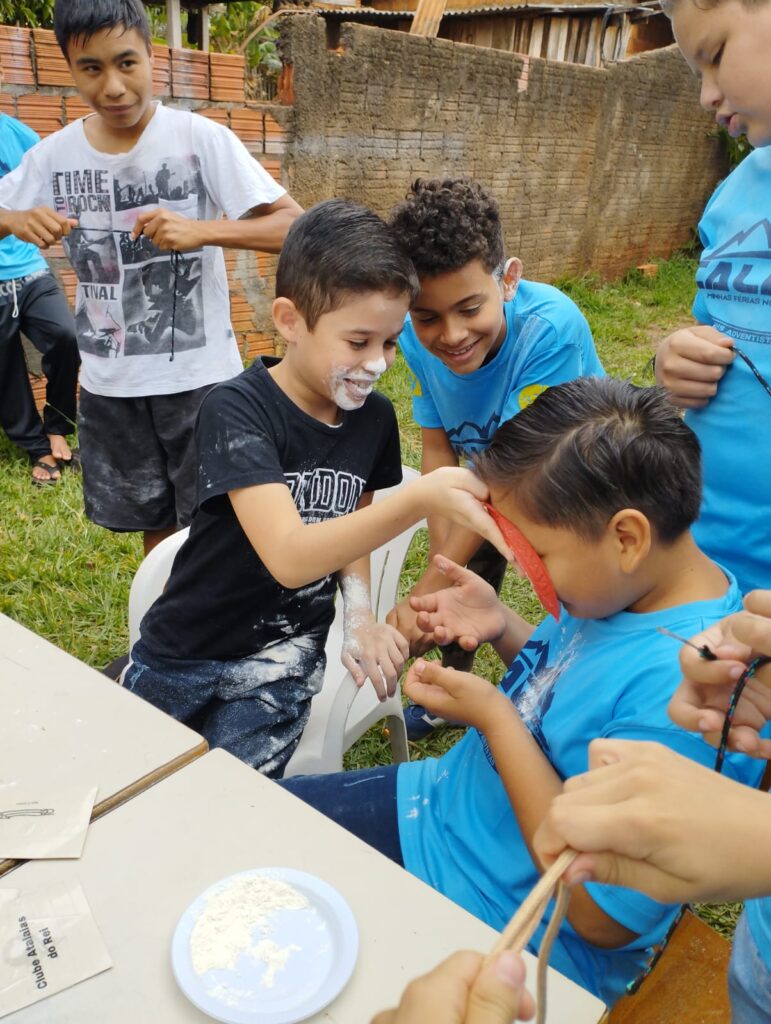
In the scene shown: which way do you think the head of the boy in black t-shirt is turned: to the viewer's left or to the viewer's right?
to the viewer's right

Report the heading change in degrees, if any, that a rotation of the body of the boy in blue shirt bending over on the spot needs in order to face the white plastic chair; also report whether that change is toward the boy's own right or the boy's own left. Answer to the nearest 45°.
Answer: approximately 45° to the boy's own right

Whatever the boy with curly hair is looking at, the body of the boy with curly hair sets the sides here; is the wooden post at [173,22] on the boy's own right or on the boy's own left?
on the boy's own right

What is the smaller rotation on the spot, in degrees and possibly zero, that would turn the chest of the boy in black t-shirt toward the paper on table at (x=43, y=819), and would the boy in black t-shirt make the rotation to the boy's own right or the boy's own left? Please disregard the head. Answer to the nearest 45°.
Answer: approximately 45° to the boy's own right

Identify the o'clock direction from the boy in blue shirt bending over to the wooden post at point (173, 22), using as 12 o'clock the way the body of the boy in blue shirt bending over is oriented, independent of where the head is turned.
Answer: The wooden post is roughly at 2 o'clock from the boy in blue shirt bending over.

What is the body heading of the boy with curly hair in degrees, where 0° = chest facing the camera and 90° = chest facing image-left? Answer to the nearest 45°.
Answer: approximately 45°

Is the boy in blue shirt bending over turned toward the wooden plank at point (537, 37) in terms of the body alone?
no

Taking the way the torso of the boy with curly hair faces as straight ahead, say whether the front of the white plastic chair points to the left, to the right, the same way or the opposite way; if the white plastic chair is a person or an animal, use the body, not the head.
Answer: the same way

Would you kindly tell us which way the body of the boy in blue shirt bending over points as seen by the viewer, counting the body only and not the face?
to the viewer's left

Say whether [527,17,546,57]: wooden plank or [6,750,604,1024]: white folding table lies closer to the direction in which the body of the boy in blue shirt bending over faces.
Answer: the white folding table

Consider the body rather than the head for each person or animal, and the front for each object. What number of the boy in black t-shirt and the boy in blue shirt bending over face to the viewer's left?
1
